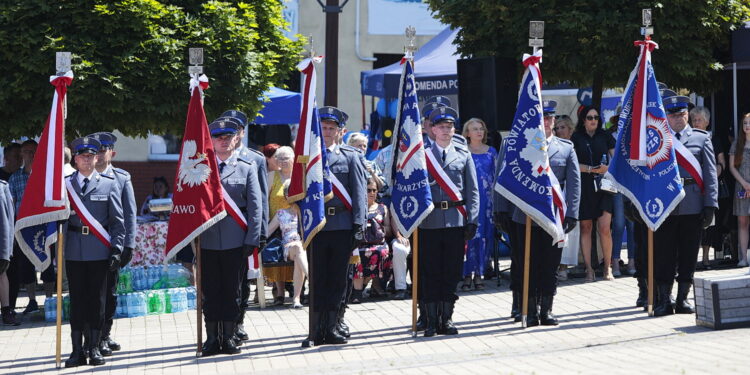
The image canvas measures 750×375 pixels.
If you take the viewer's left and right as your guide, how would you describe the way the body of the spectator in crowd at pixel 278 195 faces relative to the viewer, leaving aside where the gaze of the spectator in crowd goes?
facing the viewer

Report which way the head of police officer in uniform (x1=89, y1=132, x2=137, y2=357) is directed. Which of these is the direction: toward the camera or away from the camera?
toward the camera

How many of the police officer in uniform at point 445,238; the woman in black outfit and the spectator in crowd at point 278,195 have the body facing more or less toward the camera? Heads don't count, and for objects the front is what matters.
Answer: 3

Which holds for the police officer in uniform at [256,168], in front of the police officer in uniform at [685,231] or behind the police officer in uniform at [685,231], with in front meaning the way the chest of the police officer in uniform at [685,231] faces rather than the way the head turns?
in front

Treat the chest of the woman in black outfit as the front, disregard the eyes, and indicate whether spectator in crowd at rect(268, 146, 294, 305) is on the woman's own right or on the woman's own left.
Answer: on the woman's own right

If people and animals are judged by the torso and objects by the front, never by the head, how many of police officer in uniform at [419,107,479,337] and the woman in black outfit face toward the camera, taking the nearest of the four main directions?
2

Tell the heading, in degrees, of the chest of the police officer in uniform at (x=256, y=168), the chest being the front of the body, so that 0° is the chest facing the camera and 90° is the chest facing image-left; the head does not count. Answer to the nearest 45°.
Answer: approximately 45°

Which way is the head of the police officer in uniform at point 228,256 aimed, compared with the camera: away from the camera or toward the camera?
toward the camera

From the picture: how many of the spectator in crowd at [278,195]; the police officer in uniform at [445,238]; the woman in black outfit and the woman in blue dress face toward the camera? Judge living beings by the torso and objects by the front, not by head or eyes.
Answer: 4

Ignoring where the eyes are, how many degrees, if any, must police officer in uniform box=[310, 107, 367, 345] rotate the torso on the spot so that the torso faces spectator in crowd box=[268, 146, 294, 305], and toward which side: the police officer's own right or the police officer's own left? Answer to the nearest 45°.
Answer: approximately 135° to the police officer's own right

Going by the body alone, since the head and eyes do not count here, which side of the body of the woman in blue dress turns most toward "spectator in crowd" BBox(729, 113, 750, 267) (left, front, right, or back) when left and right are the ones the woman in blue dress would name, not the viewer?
left

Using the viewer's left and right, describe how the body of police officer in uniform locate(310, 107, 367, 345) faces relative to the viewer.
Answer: facing the viewer and to the left of the viewer

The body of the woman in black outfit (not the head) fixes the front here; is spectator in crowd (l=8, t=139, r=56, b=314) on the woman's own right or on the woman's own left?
on the woman's own right

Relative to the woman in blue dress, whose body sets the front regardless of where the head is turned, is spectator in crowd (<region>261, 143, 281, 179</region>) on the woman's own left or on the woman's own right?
on the woman's own right

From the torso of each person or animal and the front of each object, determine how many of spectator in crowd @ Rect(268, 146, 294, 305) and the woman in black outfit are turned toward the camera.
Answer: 2
